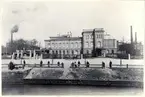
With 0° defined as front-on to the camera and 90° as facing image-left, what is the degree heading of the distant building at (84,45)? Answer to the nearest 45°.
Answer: approximately 0°

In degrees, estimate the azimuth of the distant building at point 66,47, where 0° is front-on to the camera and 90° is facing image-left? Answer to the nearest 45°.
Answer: approximately 0°
